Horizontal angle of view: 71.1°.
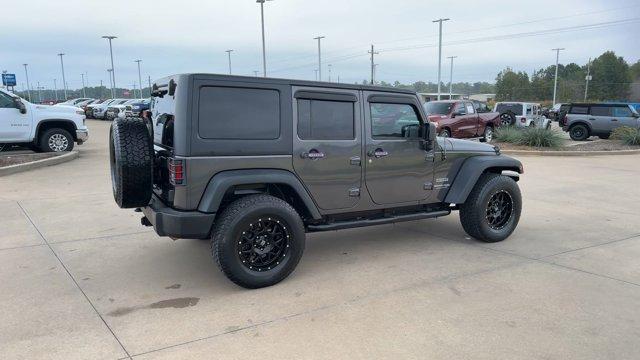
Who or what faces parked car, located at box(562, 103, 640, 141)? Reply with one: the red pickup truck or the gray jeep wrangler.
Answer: the gray jeep wrangler

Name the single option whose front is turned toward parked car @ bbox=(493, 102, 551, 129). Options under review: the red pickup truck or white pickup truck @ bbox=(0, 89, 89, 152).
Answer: the white pickup truck

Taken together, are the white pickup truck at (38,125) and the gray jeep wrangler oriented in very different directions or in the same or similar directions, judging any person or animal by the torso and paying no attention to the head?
same or similar directions

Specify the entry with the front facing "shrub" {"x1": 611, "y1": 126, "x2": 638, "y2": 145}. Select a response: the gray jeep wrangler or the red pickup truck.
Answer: the gray jeep wrangler

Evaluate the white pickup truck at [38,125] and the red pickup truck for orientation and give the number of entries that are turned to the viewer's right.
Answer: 1

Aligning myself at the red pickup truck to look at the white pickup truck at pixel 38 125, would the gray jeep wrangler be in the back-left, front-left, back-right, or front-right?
front-left

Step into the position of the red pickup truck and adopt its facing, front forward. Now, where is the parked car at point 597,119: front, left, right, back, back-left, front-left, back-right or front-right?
back

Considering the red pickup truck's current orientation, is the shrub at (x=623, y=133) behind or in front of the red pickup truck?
behind

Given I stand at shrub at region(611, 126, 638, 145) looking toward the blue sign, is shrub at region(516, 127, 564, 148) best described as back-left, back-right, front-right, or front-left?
front-left

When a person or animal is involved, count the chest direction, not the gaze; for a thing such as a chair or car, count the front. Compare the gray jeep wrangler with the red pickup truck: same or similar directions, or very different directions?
very different directions

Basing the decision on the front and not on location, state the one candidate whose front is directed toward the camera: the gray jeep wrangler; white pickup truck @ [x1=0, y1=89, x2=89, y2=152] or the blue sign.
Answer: the blue sign

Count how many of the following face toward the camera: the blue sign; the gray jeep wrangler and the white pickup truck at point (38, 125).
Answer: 1

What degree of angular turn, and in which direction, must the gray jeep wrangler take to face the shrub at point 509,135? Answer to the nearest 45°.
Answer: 0° — it already faces it

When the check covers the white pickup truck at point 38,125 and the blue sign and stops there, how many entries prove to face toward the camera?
1

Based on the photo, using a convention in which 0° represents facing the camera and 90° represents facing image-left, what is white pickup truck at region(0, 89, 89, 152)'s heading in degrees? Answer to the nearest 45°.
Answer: approximately 270°

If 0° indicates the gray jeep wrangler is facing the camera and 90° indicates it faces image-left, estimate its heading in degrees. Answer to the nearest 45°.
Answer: approximately 225°

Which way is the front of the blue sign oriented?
toward the camera
